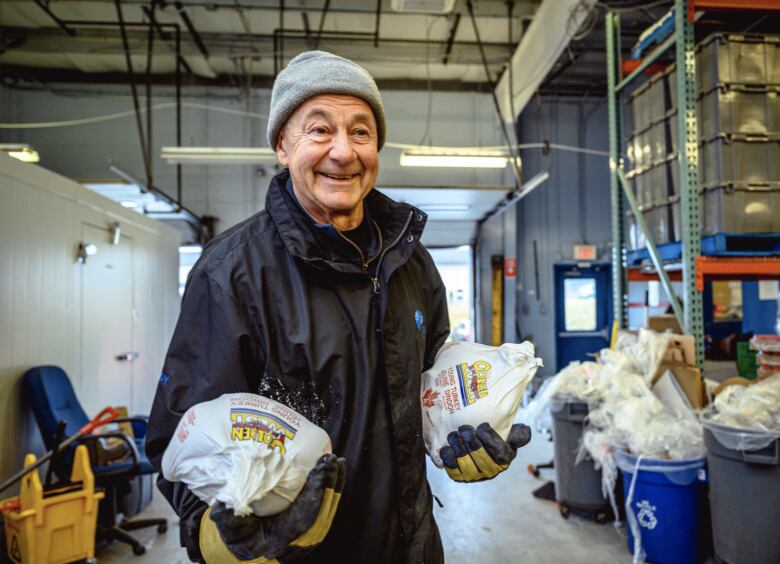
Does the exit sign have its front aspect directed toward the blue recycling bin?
yes

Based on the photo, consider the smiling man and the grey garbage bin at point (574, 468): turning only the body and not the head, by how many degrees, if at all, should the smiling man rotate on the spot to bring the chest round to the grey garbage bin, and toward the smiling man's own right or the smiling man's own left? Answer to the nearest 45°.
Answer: approximately 90° to the smiling man's own left

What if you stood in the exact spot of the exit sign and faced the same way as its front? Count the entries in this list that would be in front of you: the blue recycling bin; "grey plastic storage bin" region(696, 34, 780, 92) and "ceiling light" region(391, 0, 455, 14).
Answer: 3

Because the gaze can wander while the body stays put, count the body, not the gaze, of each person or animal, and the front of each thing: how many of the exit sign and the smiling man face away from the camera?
0

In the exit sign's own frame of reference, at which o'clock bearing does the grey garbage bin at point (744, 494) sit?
The grey garbage bin is roughly at 12 o'clock from the exit sign.

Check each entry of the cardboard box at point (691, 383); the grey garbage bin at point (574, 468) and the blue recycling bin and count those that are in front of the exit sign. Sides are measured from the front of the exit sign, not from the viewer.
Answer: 3

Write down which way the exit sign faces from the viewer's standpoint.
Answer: facing the viewer

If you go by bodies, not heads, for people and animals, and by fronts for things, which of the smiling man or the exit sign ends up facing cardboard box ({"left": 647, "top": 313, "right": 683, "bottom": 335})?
the exit sign

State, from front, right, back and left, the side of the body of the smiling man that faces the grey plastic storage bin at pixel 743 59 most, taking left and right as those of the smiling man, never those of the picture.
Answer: left

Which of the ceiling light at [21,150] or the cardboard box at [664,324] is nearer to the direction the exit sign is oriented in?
the cardboard box

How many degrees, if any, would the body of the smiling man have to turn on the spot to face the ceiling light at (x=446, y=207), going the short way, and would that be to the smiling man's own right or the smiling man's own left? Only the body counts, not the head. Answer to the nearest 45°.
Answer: approximately 135° to the smiling man's own left

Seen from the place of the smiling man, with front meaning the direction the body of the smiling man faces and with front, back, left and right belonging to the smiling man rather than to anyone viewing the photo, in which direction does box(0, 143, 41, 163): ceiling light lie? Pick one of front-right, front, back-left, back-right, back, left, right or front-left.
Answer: back

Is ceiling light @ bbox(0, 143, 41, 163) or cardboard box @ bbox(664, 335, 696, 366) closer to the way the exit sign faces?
the cardboard box

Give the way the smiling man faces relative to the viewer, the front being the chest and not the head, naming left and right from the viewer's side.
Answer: facing the viewer and to the right of the viewer
